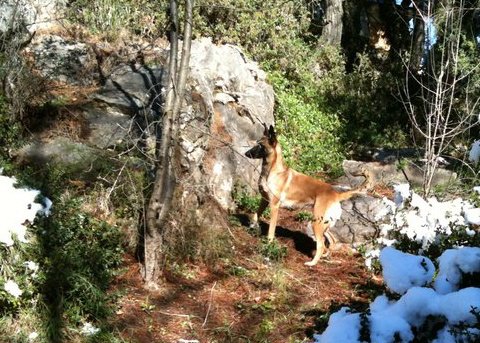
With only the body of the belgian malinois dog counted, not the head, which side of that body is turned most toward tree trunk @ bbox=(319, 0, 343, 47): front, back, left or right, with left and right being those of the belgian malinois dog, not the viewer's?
right

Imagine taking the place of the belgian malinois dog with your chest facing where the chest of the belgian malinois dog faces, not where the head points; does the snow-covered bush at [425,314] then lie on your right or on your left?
on your left

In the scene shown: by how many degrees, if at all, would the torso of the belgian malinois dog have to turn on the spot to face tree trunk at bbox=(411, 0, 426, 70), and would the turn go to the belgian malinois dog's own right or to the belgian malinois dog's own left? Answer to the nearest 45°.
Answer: approximately 90° to the belgian malinois dog's own right

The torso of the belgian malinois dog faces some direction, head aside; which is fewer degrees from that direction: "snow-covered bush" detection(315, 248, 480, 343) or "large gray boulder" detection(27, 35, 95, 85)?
the large gray boulder

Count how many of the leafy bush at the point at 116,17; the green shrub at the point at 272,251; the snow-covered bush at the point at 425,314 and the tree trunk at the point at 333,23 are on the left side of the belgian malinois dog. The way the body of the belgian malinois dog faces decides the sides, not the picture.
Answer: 2

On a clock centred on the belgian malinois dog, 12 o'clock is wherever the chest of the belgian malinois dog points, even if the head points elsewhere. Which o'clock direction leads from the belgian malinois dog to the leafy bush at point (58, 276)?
The leafy bush is roughly at 10 o'clock from the belgian malinois dog.

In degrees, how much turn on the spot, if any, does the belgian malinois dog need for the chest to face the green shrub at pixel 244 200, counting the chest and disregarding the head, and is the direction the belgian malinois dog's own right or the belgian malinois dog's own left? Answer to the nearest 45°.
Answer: approximately 45° to the belgian malinois dog's own right

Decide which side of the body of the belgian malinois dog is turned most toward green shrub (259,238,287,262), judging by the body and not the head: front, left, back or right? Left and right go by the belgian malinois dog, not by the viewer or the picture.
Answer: left

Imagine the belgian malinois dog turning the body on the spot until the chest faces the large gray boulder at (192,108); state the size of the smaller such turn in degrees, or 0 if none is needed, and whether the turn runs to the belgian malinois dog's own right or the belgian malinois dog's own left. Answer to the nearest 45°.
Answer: approximately 45° to the belgian malinois dog's own right

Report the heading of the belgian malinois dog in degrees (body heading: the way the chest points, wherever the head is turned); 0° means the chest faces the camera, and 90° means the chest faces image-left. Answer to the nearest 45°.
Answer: approximately 90°

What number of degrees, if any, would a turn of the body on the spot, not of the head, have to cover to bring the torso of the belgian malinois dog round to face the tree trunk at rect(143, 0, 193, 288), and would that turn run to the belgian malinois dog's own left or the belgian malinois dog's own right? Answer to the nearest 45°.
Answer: approximately 45° to the belgian malinois dog's own left

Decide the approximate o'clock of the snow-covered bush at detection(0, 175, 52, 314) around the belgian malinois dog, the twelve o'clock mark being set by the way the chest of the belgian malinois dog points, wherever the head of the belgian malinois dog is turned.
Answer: The snow-covered bush is roughly at 10 o'clock from the belgian malinois dog.
